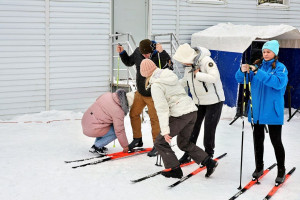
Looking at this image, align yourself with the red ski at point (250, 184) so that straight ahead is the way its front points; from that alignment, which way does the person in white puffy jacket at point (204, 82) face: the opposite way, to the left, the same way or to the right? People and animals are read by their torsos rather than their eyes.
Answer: the same way

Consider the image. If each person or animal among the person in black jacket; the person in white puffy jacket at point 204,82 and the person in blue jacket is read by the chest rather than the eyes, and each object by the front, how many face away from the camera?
0

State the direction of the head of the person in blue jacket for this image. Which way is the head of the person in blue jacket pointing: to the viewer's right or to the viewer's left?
to the viewer's left

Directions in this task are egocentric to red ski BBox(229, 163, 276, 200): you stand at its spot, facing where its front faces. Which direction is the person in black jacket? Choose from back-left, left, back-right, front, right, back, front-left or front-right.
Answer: right

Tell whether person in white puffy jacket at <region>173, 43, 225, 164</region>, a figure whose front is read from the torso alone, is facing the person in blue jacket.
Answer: no

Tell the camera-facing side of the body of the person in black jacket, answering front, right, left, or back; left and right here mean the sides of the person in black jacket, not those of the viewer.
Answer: front

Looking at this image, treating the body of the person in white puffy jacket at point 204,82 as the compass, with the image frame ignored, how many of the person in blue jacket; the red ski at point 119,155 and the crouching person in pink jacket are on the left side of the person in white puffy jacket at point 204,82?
1

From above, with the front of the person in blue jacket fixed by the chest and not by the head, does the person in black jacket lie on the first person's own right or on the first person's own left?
on the first person's own right

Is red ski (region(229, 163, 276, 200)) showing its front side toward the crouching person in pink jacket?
no

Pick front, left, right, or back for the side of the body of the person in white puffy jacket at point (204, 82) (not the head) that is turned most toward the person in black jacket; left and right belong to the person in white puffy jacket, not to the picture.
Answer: right

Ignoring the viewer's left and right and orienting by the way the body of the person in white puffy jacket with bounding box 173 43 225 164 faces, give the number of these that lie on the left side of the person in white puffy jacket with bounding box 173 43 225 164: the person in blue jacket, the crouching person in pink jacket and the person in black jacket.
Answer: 1

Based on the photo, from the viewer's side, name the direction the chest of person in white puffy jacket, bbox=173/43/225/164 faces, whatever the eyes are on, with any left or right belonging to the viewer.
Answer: facing the viewer and to the left of the viewer

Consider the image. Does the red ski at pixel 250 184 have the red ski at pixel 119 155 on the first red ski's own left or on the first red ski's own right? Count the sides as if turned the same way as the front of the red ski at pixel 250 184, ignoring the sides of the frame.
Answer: on the first red ski's own right

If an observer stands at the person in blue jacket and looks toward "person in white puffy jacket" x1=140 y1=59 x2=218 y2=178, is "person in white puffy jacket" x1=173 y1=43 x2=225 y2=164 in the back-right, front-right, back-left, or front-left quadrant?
front-right

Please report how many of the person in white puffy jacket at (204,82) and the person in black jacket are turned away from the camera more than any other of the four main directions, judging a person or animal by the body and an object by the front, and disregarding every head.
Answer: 0
